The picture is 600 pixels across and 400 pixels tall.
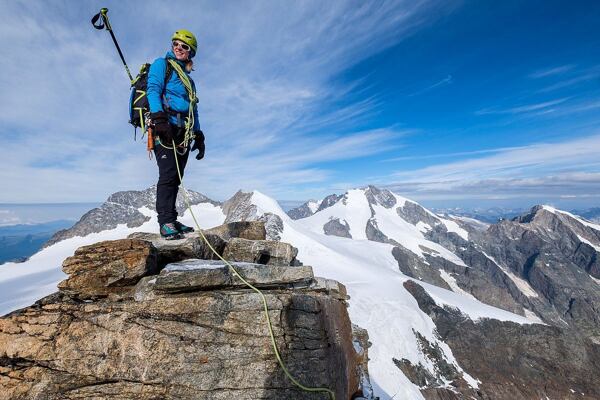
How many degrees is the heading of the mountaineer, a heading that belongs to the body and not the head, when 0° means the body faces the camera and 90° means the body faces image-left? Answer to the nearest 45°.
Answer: approximately 315°
